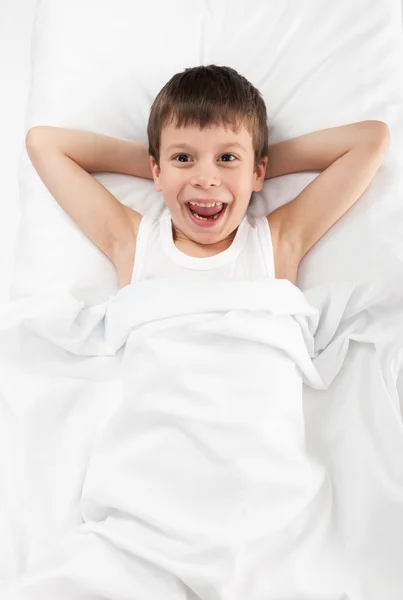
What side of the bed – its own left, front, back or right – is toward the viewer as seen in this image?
front
